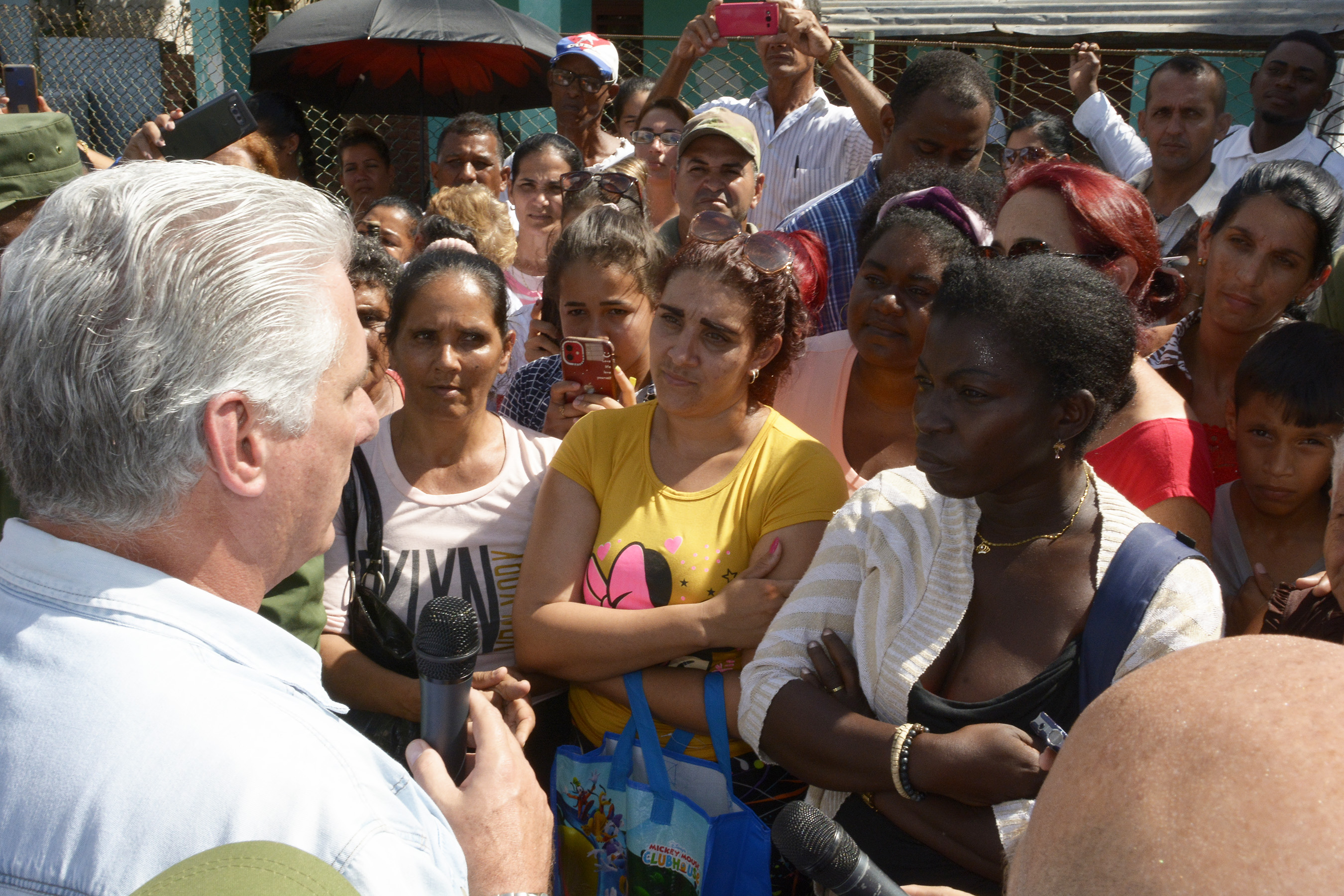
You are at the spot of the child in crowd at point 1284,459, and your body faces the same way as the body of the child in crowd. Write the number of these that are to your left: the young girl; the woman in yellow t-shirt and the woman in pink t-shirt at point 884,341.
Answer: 0

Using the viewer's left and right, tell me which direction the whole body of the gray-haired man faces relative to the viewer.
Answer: facing away from the viewer and to the right of the viewer

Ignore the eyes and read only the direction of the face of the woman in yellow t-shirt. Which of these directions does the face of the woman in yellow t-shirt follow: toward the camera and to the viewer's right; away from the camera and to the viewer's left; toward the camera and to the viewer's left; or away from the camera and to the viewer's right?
toward the camera and to the viewer's left

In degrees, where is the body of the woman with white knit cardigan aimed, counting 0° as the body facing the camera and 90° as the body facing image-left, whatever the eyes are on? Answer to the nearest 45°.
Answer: approximately 45°

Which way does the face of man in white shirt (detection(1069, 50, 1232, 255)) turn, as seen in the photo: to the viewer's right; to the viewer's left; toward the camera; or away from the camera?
toward the camera

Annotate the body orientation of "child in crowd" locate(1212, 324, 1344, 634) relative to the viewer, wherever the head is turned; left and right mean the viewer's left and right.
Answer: facing the viewer

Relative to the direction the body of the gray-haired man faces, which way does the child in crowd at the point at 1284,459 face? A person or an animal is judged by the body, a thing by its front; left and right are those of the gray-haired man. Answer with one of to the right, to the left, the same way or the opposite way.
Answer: the opposite way

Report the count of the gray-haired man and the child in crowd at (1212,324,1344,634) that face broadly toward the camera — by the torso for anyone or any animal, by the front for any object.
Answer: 1

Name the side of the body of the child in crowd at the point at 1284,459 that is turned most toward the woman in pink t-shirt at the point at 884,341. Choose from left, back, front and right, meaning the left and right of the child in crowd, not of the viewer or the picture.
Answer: right

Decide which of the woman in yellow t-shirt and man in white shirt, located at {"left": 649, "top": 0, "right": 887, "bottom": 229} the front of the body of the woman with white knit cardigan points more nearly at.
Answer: the woman in yellow t-shirt

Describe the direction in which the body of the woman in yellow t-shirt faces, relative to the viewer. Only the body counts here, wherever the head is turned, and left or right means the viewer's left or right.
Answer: facing the viewer and to the left of the viewer

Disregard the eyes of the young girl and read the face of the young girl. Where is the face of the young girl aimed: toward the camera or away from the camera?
toward the camera

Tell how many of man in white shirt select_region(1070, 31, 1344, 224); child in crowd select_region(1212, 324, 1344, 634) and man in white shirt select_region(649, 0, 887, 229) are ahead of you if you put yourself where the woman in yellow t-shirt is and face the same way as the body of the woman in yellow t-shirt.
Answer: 0

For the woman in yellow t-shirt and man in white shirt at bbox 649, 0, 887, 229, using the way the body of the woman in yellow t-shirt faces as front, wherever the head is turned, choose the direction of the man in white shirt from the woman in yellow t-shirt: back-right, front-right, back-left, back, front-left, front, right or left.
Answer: back-right

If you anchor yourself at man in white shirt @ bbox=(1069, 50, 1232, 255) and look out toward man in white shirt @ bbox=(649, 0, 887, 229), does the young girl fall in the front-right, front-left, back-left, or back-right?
front-left

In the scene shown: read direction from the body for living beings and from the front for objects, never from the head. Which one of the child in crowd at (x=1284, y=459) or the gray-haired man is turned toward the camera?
the child in crowd
